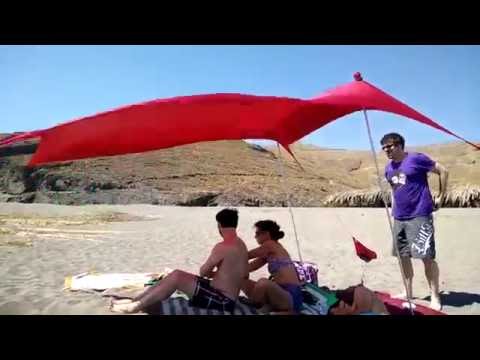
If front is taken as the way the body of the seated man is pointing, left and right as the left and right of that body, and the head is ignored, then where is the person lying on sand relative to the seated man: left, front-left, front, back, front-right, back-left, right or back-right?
back-right

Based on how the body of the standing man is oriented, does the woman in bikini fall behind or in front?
in front

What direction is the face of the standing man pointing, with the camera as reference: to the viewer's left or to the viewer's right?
to the viewer's left

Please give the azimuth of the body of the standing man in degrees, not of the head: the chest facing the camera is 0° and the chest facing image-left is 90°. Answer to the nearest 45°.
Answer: approximately 45°

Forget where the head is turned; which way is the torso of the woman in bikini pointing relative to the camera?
to the viewer's left

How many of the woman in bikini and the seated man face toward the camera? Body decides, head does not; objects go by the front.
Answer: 0
